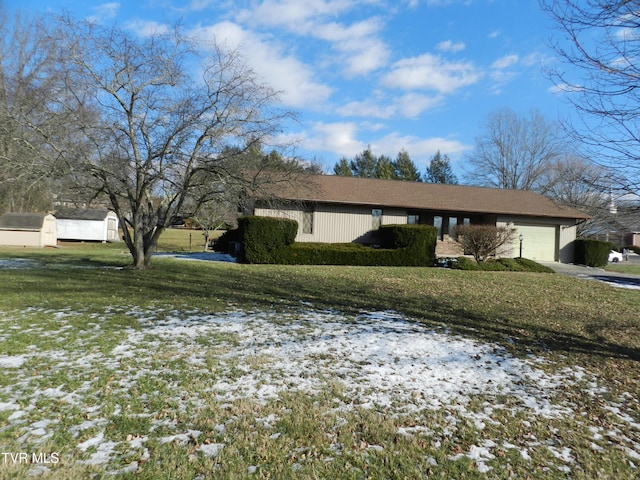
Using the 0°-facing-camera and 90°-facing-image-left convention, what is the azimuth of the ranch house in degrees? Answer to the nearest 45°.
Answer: approximately 0°

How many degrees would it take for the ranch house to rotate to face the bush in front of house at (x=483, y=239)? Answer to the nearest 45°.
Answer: approximately 45° to its left

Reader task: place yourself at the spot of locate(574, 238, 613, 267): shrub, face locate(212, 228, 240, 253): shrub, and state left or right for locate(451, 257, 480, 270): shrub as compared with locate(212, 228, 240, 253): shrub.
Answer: left

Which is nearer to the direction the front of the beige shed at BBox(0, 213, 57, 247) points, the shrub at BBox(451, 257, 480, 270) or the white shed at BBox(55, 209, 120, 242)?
the shrub

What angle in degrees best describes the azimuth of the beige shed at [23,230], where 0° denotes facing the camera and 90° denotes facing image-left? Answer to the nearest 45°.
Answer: approximately 315°
